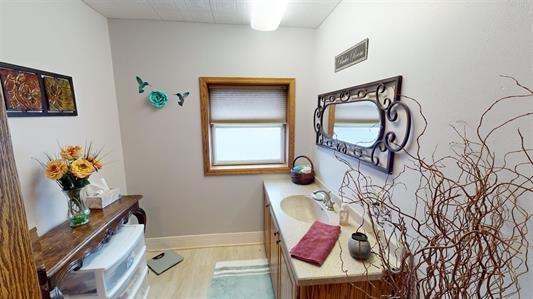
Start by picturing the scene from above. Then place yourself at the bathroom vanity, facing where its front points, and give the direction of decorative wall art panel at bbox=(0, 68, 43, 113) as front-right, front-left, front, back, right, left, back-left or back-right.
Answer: front

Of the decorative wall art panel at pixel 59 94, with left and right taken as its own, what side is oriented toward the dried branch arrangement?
front

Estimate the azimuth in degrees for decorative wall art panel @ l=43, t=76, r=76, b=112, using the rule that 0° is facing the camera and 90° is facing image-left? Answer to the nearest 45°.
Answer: approximately 315°

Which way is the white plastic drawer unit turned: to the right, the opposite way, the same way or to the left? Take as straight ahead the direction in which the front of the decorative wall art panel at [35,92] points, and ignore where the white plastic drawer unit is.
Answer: the same way

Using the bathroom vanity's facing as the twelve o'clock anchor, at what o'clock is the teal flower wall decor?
The teal flower wall decor is roughly at 1 o'clock from the bathroom vanity.

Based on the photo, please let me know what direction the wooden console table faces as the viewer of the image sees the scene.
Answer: facing the viewer and to the right of the viewer

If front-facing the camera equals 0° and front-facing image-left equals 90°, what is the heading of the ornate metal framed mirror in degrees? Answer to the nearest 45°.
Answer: approximately 45°

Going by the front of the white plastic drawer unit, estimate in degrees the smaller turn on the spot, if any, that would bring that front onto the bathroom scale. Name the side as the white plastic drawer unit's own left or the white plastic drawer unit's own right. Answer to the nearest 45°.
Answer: approximately 90° to the white plastic drawer unit's own left

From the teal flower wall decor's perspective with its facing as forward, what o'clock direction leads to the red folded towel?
The red folded towel is roughly at 11 o'clock from the teal flower wall decor.

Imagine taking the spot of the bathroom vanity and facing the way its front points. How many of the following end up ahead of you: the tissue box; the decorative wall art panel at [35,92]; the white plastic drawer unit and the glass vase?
4

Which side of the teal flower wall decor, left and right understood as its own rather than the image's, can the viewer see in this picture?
front

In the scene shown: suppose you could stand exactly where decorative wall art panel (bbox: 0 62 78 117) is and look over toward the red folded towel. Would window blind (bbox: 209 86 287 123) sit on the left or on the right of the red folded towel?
left

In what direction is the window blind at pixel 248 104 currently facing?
toward the camera

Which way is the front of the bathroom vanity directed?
to the viewer's left

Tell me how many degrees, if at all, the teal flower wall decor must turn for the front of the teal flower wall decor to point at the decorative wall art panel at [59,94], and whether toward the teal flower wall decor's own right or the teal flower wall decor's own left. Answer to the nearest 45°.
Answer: approximately 45° to the teal flower wall decor's own right

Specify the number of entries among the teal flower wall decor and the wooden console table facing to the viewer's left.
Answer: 0

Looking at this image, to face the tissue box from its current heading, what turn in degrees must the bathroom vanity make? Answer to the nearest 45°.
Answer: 0° — it already faces it

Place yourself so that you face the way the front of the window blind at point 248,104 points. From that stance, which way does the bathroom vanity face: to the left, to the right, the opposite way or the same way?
to the right
